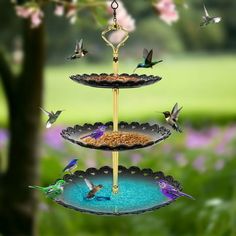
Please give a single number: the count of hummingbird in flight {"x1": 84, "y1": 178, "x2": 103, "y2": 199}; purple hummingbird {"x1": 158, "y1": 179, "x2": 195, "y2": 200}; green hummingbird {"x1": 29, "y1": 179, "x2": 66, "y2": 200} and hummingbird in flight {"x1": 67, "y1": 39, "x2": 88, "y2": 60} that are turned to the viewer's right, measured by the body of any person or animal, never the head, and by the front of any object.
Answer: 3

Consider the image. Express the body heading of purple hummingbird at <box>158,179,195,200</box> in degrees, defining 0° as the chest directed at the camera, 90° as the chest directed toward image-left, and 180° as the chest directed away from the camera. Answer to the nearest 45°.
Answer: approximately 90°

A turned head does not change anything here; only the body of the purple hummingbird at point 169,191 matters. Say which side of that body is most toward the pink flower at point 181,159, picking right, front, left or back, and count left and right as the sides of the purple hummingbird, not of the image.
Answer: right

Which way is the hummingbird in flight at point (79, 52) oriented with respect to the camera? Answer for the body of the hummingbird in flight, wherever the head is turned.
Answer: to the viewer's right

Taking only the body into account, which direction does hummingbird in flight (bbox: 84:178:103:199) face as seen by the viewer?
to the viewer's right

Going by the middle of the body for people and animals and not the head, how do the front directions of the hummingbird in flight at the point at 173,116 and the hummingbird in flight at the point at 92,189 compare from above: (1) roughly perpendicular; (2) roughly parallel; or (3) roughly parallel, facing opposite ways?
roughly parallel, facing opposite ways

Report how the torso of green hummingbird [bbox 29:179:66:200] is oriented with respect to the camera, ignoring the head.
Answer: to the viewer's right

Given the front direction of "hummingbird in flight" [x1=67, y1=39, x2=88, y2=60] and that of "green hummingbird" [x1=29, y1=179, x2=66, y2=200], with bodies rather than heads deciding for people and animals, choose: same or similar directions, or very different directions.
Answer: same or similar directions

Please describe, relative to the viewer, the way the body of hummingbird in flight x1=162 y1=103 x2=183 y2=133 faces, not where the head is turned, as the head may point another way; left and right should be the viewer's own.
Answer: facing to the left of the viewer
